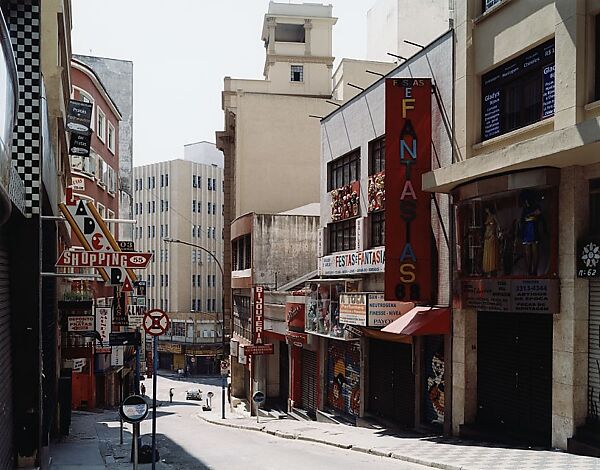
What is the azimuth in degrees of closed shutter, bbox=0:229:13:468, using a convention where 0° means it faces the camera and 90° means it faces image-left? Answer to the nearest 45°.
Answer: approximately 270°

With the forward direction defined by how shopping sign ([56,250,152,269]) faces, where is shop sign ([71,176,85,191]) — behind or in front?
behind

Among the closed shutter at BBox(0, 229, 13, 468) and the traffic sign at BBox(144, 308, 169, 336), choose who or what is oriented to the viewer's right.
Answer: the closed shutter

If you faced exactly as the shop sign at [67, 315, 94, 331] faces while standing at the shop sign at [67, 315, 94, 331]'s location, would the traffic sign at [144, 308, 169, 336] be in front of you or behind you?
in front

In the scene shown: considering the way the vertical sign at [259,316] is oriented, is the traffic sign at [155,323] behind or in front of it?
in front
